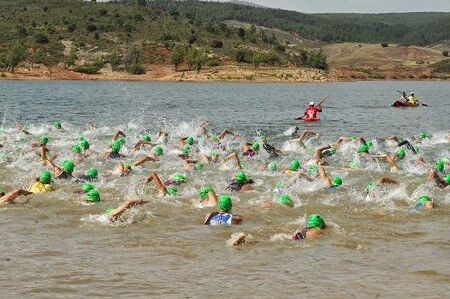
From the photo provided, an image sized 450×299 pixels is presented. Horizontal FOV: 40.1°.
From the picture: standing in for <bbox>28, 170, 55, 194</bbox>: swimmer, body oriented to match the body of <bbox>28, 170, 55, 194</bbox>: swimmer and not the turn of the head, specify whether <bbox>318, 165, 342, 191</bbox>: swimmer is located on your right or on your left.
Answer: on your right

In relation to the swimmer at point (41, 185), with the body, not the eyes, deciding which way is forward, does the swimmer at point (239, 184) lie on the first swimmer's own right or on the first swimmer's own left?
on the first swimmer's own right

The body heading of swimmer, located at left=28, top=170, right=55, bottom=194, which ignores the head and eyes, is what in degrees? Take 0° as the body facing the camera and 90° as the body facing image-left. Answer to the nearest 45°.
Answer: approximately 225°

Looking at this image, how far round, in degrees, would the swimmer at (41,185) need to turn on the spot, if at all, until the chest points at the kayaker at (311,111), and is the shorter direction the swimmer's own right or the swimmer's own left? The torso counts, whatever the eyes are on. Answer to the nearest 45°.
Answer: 0° — they already face them

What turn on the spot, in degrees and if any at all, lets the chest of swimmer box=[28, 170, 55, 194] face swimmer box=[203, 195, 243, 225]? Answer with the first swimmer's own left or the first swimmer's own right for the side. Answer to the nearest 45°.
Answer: approximately 90° to the first swimmer's own right

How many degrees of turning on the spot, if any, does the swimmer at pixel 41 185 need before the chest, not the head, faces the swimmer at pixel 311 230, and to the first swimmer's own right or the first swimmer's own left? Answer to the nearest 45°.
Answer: approximately 90° to the first swimmer's own right

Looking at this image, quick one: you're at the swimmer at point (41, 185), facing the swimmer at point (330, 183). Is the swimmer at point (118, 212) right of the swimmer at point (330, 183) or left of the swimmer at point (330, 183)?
right
